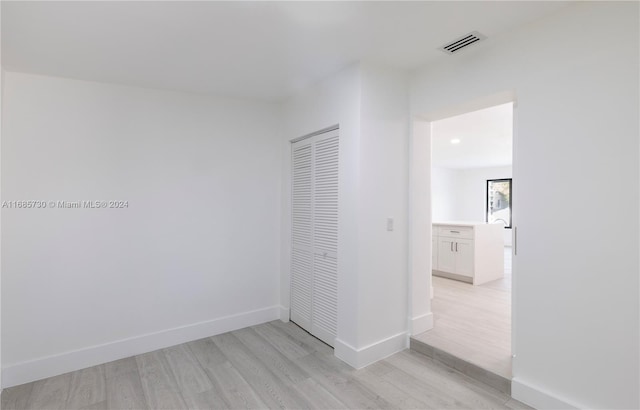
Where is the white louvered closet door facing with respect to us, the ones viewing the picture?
facing the viewer and to the left of the viewer

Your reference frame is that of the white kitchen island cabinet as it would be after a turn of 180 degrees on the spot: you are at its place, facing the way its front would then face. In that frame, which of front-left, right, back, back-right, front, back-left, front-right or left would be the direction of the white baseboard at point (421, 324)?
back-right

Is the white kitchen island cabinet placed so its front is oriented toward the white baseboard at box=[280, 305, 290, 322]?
yes

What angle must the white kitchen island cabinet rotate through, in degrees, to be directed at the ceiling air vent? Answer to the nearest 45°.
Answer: approximately 45° to its left
